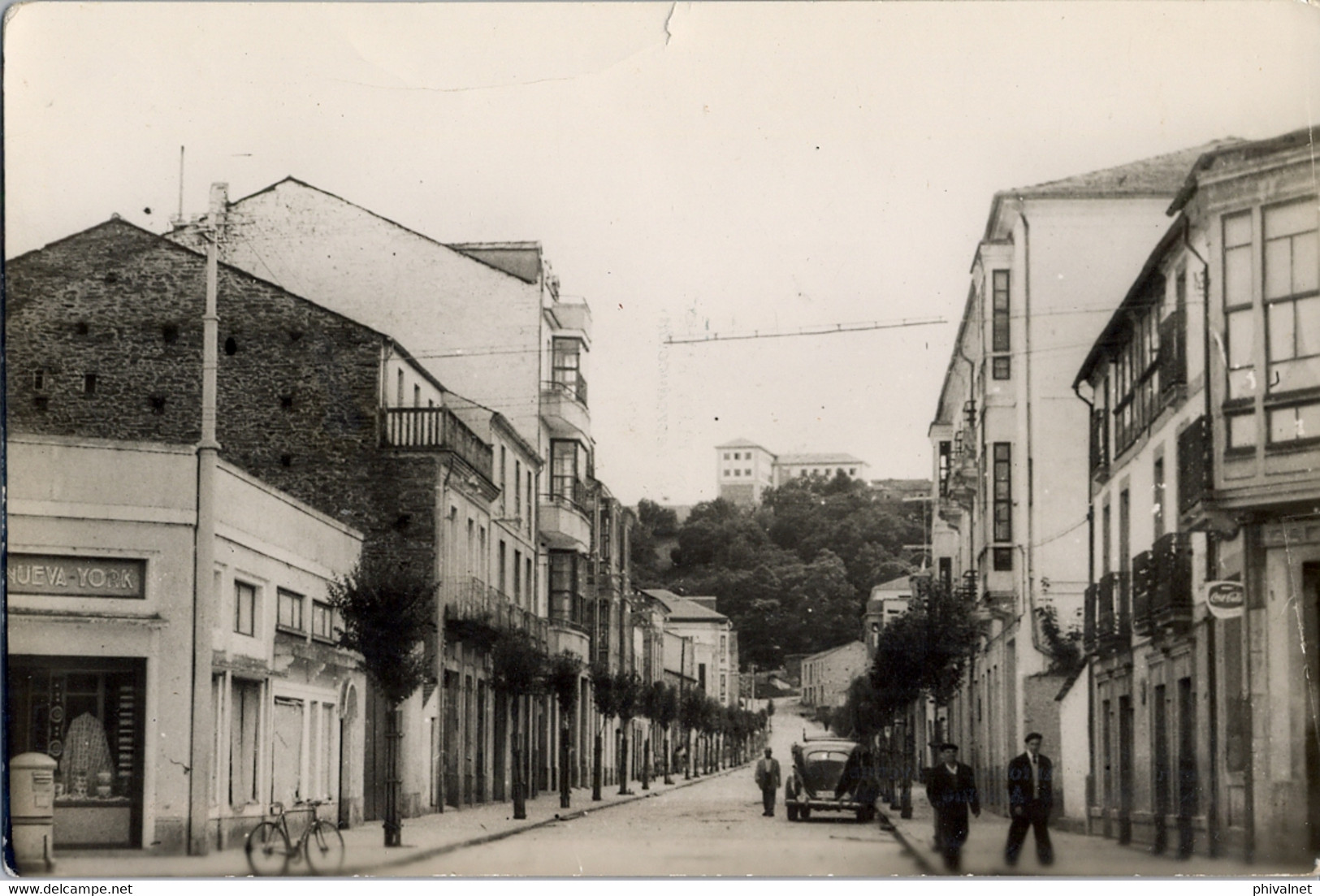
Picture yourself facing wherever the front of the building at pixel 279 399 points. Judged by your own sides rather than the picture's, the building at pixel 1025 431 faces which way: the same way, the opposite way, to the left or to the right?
the opposite way

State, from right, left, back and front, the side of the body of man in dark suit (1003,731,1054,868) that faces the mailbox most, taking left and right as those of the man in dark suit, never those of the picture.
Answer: right

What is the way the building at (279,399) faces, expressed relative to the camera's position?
facing to the right of the viewer

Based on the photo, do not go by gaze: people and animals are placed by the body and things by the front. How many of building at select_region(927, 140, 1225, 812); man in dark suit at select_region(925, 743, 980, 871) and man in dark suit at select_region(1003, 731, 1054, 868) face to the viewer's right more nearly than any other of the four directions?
0

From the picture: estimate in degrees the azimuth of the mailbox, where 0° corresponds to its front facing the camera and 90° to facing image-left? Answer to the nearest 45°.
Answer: approximately 315°

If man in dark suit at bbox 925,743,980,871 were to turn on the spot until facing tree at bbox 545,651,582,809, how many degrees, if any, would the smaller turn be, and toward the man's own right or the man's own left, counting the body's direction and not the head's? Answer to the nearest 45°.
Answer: approximately 135° to the man's own right

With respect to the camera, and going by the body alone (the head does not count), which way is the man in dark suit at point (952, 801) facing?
toward the camera

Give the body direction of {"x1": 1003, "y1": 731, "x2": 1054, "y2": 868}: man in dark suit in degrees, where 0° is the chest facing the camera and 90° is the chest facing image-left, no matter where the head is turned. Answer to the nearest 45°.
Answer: approximately 0°

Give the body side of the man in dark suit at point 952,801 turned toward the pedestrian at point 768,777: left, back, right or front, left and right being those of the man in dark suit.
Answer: back
